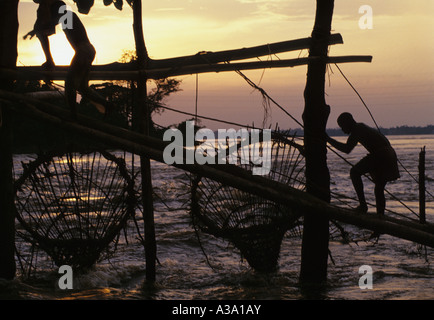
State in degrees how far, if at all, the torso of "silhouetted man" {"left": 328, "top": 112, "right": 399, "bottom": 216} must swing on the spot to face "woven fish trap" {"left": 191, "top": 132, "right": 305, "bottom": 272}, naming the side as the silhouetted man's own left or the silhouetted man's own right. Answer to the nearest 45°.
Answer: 0° — they already face it

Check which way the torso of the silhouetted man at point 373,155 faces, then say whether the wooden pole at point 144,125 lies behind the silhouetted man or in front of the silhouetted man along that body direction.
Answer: in front

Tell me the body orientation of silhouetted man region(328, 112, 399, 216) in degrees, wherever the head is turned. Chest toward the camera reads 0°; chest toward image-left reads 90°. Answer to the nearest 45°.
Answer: approximately 90°

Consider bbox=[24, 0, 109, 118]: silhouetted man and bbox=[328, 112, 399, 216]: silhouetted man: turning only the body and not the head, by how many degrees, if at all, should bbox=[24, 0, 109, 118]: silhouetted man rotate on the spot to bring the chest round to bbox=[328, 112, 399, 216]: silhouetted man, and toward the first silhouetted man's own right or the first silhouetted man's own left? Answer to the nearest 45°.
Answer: approximately 180°

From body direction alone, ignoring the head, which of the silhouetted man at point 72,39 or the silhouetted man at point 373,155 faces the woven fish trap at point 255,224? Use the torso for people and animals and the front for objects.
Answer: the silhouetted man at point 373,155

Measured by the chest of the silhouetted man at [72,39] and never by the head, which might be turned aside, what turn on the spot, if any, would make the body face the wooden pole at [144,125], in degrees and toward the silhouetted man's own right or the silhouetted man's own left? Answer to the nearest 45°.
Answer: approximately 135° to the silhouetted man's own right

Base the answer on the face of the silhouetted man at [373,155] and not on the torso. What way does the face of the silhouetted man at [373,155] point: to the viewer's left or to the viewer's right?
to the viewer's left

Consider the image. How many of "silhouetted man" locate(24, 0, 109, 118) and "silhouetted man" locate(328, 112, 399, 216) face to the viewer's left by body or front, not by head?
2

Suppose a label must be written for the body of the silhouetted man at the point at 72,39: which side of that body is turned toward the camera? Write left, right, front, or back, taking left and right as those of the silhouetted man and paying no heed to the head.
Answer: left

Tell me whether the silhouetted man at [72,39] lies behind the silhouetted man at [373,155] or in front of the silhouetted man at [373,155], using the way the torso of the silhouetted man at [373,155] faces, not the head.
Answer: in front
